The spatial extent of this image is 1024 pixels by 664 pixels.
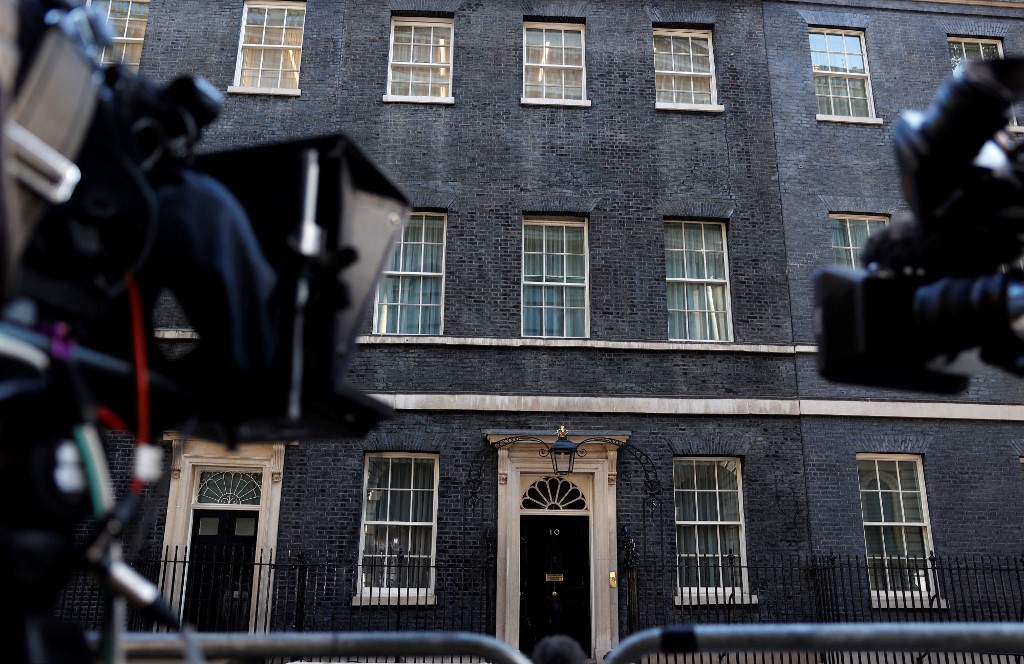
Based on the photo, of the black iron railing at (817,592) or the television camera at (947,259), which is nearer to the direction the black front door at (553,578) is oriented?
the television camera

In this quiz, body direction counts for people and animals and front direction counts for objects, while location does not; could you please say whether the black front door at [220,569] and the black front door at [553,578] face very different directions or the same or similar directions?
same or similar directions

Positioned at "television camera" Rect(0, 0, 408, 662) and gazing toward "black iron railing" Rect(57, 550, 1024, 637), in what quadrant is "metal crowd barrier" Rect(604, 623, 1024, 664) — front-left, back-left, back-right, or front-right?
front-right

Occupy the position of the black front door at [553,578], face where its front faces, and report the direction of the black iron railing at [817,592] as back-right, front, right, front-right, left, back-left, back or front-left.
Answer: left

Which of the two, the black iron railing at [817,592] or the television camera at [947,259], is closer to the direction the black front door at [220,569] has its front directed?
the television camera

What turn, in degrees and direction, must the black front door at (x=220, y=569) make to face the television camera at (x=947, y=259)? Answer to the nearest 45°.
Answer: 0° — it already faces it

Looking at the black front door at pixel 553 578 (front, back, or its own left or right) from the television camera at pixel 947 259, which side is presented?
front

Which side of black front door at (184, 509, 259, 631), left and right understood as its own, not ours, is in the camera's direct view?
front

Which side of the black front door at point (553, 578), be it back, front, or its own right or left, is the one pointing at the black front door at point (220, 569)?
right

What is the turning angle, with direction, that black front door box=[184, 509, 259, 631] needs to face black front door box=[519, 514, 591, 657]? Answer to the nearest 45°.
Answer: approximately 90° to its left

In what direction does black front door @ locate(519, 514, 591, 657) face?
toward the camera

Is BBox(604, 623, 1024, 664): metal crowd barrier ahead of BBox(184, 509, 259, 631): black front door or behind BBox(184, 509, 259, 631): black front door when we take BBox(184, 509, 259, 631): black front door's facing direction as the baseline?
ahead

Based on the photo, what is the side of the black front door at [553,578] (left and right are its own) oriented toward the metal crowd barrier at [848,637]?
front

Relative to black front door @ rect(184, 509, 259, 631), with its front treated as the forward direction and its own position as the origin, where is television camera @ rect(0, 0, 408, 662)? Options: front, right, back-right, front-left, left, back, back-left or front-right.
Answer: front

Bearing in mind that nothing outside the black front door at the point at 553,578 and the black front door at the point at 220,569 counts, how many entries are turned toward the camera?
2
